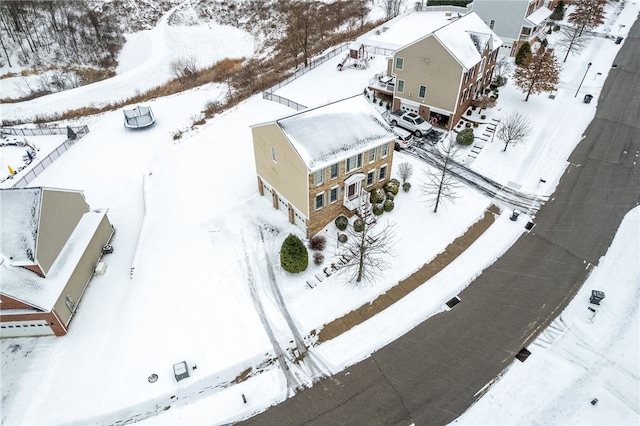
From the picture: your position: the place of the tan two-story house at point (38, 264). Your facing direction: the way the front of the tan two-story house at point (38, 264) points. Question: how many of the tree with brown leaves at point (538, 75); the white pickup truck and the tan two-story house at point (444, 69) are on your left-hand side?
3

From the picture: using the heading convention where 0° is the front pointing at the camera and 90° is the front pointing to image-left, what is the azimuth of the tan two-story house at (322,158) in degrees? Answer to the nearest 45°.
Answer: approximately 315°

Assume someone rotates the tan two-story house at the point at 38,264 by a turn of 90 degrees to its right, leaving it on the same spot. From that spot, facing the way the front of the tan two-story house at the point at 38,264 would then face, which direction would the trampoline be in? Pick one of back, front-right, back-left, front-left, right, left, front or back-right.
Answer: back-right

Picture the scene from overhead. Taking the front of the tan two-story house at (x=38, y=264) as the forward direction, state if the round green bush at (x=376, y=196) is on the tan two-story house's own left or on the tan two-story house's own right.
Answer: on the tan two-story house's own left

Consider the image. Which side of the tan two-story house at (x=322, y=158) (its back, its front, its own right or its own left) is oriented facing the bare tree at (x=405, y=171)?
left

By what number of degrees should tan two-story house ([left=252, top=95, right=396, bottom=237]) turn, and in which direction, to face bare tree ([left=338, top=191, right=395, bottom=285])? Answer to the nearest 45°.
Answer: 0° — it already faces it

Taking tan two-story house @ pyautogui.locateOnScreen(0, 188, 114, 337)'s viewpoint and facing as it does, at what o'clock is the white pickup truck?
The white pickup truck is roughly at 9 o'clock from the tan two-story house.

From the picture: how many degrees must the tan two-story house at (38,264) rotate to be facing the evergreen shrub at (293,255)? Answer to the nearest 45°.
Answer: approximately 45° to its left

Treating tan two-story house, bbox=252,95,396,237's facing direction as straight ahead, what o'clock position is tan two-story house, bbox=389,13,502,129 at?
tan two-story house, bbox=389,13,502,129 is roughly at 9 o'clock from tan two-story house, bbox=252,95,396,237.

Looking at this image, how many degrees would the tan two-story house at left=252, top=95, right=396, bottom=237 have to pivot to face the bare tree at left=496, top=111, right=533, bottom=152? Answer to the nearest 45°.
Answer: approximately 90° to its left

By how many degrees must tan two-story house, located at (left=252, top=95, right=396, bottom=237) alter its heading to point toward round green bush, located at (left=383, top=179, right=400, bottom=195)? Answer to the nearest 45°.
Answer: approximately 45° to its left

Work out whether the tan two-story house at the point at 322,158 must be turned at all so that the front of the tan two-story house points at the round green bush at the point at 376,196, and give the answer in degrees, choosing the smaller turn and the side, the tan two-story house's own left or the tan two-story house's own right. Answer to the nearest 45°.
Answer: approximately 45° to the tan two-story house's own left

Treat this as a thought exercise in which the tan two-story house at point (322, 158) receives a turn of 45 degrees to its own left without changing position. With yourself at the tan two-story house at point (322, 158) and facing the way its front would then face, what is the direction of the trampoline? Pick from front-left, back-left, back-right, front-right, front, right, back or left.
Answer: back-left

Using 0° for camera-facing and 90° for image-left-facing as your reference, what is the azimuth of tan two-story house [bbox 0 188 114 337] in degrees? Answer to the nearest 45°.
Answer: approximately 0°
